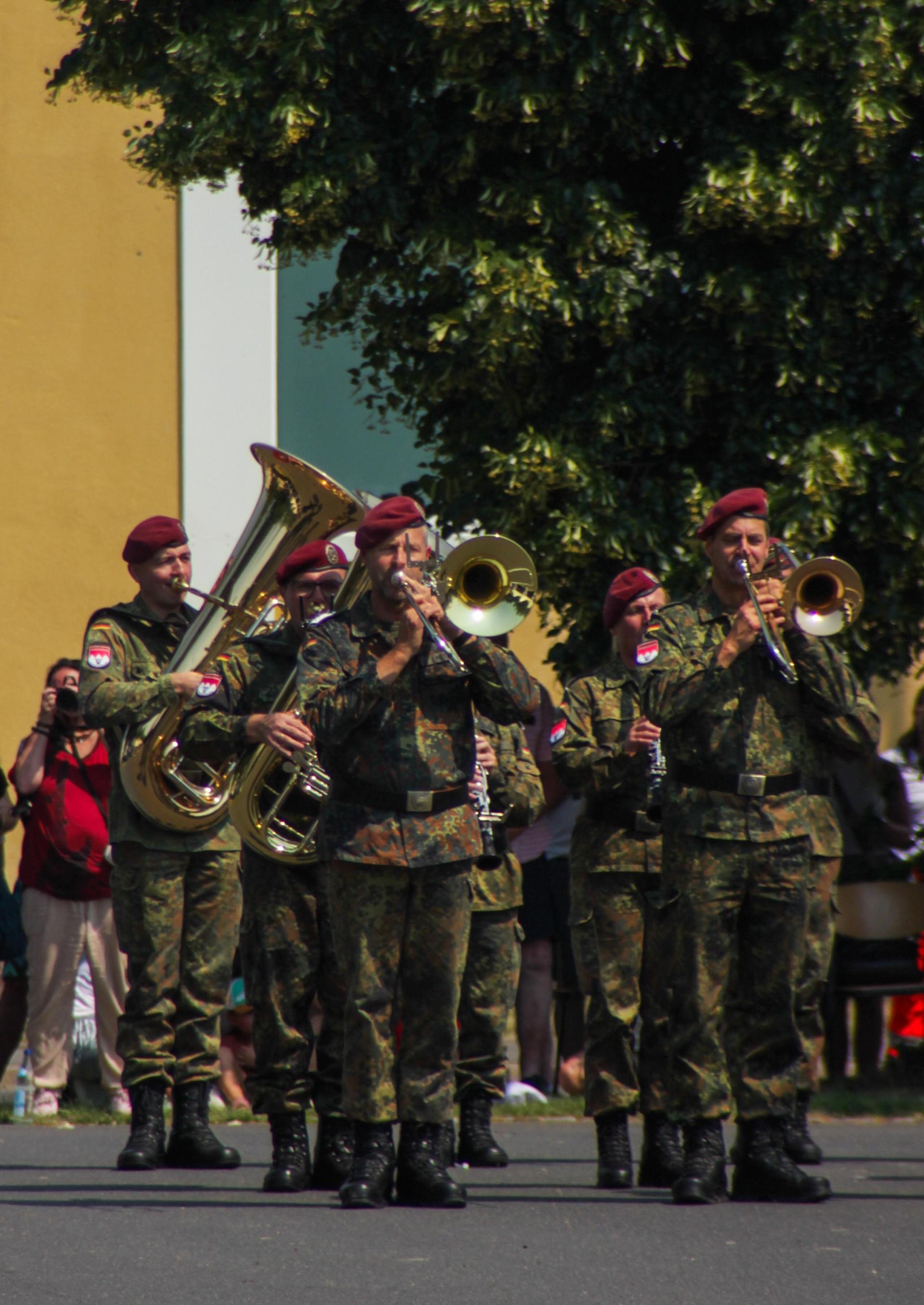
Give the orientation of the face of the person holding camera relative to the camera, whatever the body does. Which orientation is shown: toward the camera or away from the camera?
toward the camera

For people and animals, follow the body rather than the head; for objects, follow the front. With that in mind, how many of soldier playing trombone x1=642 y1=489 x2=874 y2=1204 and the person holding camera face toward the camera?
2

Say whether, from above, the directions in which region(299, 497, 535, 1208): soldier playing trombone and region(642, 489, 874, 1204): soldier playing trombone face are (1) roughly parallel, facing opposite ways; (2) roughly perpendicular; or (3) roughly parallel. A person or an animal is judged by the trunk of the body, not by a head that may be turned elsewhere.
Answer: roughly parallel

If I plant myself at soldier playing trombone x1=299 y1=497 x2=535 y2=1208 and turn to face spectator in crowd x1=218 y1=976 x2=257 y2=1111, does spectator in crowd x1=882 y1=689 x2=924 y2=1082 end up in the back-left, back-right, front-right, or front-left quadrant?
front-right

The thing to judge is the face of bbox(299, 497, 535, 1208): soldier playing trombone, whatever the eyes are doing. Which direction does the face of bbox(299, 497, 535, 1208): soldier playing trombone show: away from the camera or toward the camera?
toward the camera

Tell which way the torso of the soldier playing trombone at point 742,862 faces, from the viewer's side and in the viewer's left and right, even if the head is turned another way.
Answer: facing the viewer

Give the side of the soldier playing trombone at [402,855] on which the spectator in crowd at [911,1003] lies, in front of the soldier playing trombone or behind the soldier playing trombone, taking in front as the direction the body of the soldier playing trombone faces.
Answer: behind

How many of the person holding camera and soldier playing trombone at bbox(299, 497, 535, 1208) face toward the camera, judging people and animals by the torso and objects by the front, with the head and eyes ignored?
2

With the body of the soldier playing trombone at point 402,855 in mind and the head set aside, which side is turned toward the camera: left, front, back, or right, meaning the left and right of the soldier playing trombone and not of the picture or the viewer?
front

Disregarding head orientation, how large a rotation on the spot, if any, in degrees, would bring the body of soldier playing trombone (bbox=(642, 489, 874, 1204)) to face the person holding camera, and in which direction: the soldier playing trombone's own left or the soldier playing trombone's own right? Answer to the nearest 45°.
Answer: approximately 135° to the soldier playing trombone's own right

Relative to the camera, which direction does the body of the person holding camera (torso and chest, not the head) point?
toward the camera

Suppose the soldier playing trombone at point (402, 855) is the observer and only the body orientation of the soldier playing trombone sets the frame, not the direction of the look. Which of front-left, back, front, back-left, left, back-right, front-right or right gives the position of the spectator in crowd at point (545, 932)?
back

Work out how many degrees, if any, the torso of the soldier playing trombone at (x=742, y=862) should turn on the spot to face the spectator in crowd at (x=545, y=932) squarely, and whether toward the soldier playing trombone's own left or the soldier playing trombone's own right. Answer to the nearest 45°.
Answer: approximately 180°
